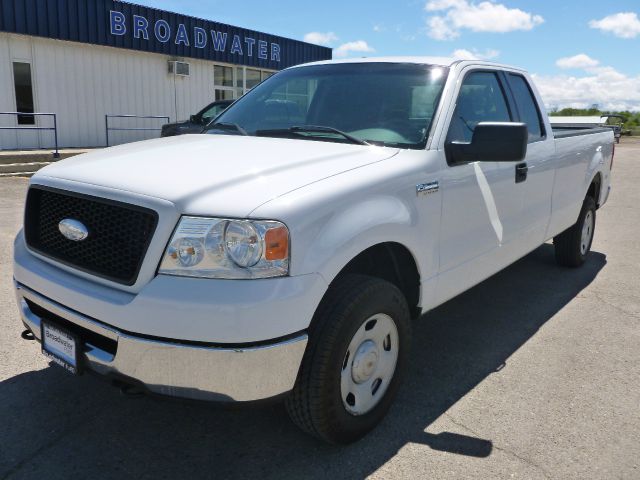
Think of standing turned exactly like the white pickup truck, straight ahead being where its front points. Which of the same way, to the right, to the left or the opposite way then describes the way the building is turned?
to the left

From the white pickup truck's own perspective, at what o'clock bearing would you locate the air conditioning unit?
The air conditioning unit is roughly at 4 o'clock from the white pickup truck.

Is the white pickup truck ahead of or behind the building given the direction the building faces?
ahead

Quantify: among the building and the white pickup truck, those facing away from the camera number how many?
0

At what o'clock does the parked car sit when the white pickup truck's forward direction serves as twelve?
The parked car is roughly at 4 o'clock from the white pickup truck.

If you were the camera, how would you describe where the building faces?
facing the viewer and to the right of the viewer

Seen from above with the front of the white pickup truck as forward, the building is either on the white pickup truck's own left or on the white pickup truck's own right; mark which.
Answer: on the white pickup truck's own right

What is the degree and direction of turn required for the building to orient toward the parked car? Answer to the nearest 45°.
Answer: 0° — it already faces it
